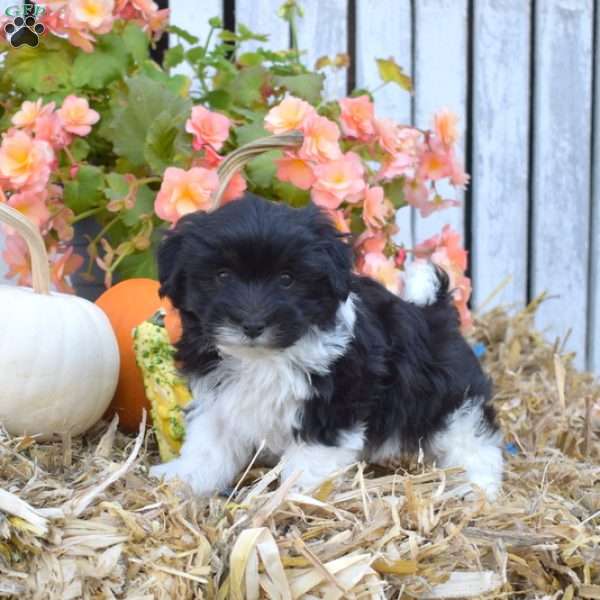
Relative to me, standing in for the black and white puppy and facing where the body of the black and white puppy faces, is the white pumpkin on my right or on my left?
on my right

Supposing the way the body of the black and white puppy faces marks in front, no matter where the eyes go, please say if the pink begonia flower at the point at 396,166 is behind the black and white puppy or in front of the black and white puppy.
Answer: behind

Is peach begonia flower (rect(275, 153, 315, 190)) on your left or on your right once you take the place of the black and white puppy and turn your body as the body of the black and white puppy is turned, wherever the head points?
on your right

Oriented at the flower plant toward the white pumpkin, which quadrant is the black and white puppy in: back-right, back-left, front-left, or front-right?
front-left

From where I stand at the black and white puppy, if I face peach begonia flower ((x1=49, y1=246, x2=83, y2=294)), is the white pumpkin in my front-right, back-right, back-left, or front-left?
front-left

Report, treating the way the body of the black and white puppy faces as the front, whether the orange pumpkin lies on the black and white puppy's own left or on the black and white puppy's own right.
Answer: on the black and white puppy's own right

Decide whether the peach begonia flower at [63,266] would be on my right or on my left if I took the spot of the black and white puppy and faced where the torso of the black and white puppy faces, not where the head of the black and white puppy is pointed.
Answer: on my right

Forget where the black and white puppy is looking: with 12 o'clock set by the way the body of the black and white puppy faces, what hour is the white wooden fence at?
The white wooden fence is roughly at 5 o'clock from the black and white puppy.

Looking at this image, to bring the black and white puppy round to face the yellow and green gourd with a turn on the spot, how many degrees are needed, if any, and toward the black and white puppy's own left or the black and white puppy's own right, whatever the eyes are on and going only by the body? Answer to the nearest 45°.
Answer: approximately 90° to the black and white puppy's own right
